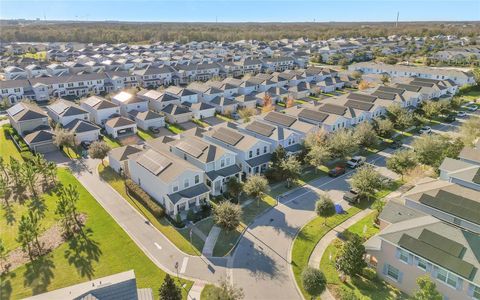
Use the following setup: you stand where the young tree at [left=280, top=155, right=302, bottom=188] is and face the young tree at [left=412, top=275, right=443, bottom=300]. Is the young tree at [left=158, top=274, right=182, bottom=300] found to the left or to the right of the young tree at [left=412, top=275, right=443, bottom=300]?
right

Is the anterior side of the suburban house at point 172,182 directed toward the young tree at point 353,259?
yes

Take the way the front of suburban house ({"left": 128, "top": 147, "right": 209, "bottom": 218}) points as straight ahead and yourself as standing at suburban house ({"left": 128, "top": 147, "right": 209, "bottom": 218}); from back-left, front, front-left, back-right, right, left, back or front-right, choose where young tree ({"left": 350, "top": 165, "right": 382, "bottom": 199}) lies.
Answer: front-left

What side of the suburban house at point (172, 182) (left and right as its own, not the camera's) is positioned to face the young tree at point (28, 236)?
right

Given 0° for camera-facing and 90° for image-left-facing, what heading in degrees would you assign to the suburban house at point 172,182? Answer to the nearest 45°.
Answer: approximately 315°

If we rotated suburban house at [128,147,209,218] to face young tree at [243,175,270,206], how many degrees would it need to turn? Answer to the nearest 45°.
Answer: approximately 45° to its left

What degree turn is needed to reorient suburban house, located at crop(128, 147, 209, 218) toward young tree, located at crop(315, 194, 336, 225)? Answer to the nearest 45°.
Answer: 0° — it already faces it

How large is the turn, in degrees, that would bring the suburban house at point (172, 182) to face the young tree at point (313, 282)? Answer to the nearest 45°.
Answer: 0° — it already faces it

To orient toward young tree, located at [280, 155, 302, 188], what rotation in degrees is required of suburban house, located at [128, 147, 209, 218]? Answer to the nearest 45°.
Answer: approximately 45° to its left

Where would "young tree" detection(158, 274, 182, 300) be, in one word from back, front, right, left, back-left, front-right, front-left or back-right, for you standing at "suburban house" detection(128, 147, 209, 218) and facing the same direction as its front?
front-right
